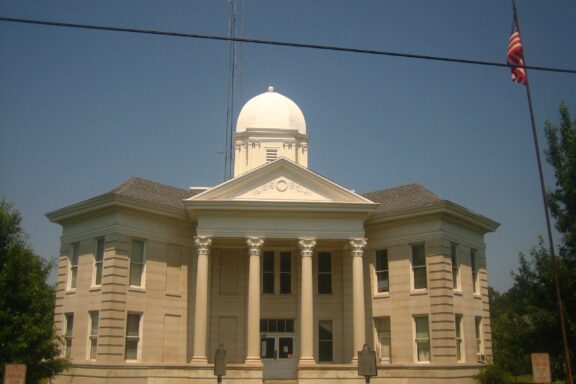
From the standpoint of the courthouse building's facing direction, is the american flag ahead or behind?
ahead

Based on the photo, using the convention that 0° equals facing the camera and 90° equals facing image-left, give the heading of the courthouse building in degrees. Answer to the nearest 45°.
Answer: approximately 0°

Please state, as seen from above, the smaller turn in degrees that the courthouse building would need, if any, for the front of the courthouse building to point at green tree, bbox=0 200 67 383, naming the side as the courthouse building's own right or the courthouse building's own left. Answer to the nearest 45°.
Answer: approximately 45° to the courthouse building's own right

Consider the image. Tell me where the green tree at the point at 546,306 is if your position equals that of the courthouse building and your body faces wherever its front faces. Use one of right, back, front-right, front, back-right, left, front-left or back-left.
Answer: front-left

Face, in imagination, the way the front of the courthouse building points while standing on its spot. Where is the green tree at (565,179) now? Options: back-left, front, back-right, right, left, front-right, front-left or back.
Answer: front-left
